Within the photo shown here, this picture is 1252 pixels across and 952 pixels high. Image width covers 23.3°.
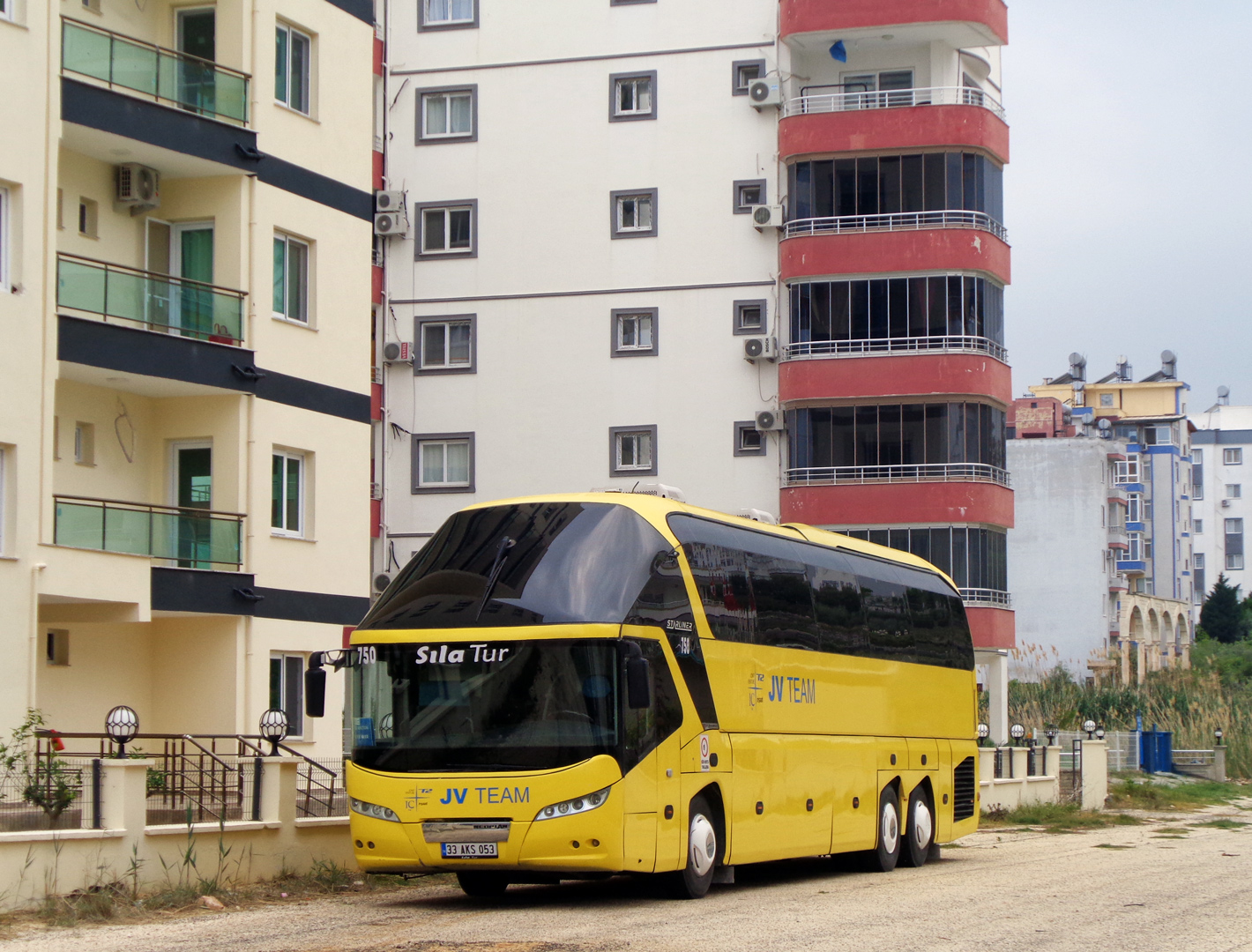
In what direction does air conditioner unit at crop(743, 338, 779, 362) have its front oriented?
toward the camera

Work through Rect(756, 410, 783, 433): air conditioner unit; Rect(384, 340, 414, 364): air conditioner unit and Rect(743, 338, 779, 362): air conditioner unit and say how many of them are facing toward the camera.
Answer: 3

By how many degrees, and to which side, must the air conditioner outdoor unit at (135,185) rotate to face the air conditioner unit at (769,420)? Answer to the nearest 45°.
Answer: approximately 90° to its left

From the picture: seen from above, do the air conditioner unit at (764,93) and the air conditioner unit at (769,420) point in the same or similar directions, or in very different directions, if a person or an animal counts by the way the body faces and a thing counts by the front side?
same or similar directions

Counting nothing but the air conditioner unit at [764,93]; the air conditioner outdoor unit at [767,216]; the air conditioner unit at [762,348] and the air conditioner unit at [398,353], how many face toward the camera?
4

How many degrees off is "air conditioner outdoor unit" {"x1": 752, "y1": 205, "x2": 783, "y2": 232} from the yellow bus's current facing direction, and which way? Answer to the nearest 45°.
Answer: approximately 135° to its right

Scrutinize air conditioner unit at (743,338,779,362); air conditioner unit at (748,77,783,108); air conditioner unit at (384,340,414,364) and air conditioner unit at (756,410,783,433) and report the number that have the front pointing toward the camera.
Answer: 4

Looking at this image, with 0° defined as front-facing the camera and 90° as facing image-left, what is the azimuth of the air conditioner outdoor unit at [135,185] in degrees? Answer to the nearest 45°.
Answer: approximately 315°

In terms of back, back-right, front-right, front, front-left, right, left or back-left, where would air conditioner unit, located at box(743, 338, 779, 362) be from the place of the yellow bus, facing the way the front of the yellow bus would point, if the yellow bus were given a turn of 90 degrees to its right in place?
front-right

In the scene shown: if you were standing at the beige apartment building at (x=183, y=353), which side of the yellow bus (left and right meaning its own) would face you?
right

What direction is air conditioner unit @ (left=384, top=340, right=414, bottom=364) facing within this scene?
toward the camera

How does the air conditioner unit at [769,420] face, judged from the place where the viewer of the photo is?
facing the viewer
